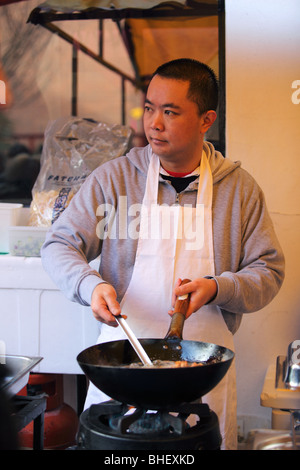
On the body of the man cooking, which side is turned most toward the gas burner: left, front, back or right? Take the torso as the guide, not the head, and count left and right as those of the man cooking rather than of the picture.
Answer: front

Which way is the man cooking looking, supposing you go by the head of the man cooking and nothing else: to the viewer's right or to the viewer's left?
to the viewer's left

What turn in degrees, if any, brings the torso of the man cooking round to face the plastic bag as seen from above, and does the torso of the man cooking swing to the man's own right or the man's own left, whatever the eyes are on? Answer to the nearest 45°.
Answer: approximately 135° to the man's own right

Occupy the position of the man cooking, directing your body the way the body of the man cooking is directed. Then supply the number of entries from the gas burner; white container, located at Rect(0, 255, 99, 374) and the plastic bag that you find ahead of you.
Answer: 1

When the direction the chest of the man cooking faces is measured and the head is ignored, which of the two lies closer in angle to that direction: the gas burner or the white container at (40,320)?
the gas burner

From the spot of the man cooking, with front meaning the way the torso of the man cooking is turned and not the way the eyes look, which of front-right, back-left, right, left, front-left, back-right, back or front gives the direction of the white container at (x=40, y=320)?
back-right

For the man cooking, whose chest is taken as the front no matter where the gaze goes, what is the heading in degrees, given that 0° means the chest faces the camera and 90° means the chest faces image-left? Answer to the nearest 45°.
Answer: approximately 0°
